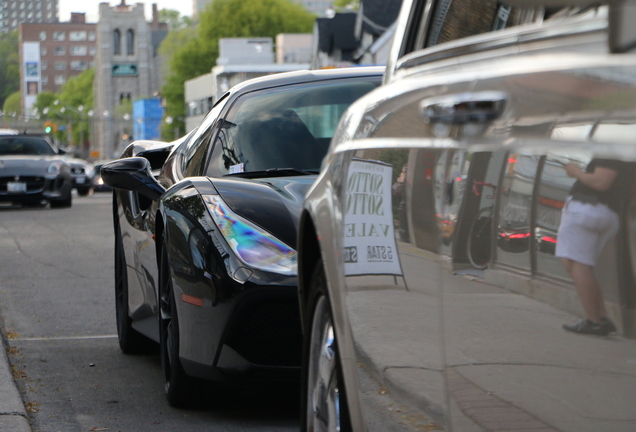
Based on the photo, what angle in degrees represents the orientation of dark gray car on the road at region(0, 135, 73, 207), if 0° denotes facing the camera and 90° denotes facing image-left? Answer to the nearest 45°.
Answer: approximately 0°
